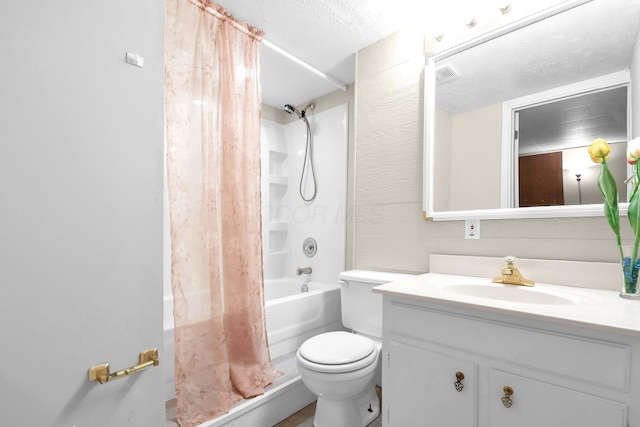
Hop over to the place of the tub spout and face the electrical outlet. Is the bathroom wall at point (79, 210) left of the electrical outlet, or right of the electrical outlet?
right

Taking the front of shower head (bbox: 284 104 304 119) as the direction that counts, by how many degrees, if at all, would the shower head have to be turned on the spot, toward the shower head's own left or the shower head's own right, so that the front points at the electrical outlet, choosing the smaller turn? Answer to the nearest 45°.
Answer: approximately 90° to the shower head's own left

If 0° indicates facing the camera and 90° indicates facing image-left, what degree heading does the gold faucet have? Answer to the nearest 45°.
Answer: approximately 45°

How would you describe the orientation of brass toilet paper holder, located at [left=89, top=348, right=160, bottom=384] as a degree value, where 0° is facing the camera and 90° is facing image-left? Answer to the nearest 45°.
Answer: approximately 315°
